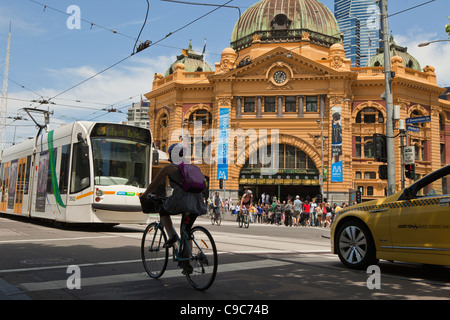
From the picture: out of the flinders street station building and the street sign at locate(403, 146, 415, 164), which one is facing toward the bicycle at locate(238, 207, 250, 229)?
the flinders street station building

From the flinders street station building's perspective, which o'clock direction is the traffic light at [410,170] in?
The traffic light is roughly at 12 o'clock from the flinders street station building.

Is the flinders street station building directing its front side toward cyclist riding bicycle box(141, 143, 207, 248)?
yes

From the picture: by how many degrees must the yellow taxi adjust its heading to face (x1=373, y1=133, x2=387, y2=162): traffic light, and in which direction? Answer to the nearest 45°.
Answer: approximately 45° to its right

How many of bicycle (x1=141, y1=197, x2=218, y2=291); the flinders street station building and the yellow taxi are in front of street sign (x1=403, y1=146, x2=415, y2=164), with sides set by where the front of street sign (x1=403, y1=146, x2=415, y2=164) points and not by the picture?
2

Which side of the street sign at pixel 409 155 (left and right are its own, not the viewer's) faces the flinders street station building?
back

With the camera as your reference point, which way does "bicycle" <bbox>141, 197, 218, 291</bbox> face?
facing away from the viewer and to the left of the viewer

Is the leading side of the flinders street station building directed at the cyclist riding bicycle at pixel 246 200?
yes

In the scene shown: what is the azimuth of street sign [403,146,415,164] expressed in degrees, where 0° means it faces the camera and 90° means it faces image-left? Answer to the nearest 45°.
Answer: approximately 0°

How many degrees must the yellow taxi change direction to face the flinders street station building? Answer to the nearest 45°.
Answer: approximately 45° to its right

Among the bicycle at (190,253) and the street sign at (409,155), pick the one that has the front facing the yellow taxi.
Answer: the street sign

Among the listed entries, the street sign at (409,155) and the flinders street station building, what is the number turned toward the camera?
2
